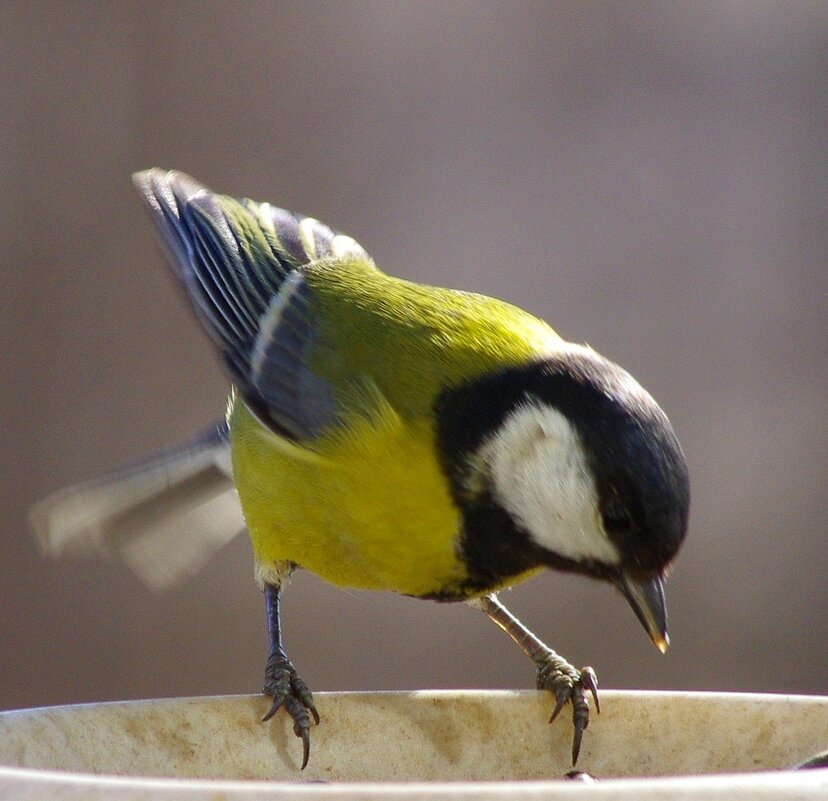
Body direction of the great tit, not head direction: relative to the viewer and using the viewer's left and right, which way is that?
facing the viewer and to the right of the viewer
